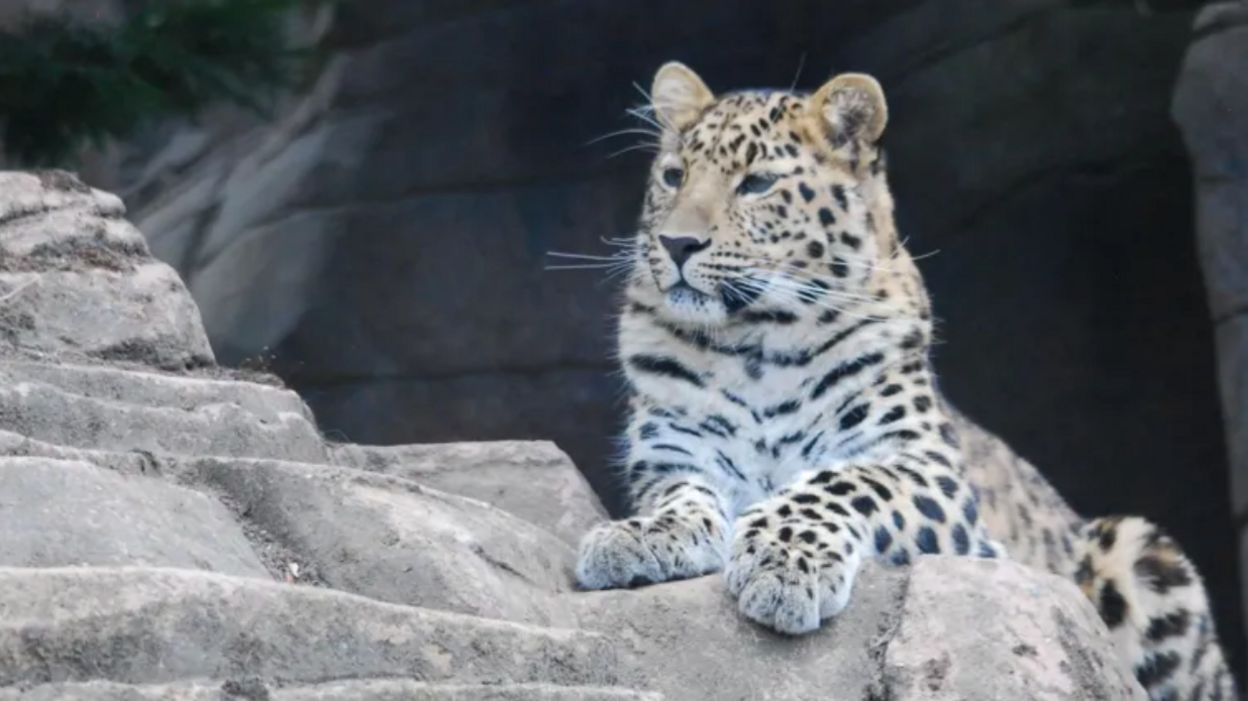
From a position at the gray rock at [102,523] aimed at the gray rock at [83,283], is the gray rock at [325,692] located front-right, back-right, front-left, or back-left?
back-right

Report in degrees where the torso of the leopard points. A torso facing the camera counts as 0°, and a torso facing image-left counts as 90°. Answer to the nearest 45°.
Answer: approximately 45°
